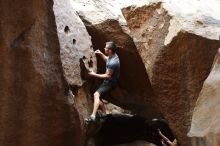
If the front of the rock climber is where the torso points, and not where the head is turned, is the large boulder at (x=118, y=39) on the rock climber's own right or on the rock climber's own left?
on the rock climber's own right

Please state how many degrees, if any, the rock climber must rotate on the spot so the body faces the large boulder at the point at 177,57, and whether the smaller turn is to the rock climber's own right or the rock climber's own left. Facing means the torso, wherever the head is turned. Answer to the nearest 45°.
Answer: approximately 180°

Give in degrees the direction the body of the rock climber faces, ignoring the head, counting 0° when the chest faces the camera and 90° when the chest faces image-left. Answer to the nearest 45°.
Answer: approximately 90°
